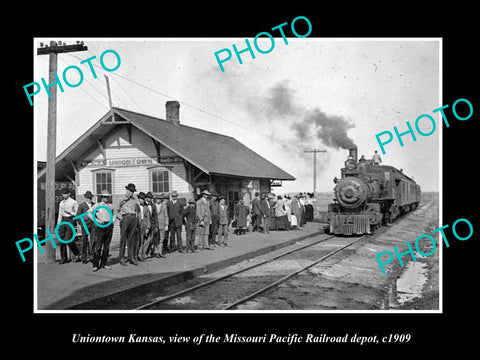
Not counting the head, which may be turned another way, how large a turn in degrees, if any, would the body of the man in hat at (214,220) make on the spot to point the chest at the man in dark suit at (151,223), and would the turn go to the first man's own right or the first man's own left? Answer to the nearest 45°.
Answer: approximately 90° to the first man's own right

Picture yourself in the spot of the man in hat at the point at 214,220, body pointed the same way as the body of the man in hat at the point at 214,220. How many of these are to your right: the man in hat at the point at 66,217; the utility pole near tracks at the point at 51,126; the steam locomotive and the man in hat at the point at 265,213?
2

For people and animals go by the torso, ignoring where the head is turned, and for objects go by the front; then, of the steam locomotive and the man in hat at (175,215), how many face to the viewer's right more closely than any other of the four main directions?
0

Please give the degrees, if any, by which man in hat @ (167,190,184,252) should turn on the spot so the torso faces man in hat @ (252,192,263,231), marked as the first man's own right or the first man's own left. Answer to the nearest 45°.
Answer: approximately 135° to the first man's own left

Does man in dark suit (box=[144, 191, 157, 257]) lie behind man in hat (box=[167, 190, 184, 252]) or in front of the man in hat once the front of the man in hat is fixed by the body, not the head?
in front

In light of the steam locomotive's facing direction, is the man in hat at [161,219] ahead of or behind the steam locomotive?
ahead

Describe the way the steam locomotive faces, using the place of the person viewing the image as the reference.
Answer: facing the viewer and to the left of the viewer

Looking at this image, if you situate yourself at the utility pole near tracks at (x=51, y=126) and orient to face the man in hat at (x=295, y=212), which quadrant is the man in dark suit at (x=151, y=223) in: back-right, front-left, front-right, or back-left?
front-right

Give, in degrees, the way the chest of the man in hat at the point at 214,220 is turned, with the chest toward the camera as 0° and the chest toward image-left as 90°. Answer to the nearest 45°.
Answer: approximately 315°

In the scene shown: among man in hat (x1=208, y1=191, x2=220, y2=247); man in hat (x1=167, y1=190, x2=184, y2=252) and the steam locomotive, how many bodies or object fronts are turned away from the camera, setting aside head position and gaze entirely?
0

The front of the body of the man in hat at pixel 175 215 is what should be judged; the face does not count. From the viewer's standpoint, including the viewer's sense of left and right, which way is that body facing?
facing the viewer

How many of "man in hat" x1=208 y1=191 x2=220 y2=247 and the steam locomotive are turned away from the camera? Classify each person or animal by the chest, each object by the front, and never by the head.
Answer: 0
